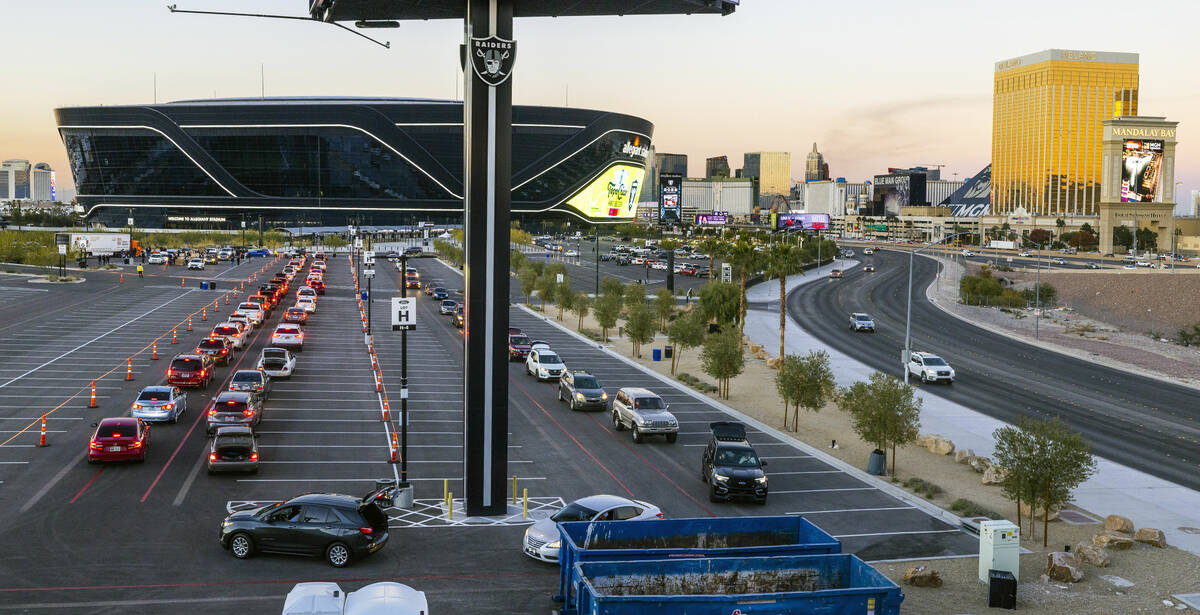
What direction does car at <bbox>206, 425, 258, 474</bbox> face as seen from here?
away from the camera

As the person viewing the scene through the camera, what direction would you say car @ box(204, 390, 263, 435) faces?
facing away from the viewer

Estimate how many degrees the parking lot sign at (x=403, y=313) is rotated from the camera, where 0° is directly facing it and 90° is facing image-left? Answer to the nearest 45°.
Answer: approximately 0°

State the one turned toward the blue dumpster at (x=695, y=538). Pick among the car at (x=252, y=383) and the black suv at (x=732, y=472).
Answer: the black suv

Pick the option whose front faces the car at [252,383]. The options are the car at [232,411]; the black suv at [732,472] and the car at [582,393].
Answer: the car at [232,411]

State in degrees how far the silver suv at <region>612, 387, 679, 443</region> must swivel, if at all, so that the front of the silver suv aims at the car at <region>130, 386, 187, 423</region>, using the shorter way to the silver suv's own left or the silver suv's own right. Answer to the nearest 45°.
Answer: approximately 135° to the silver suv's own right

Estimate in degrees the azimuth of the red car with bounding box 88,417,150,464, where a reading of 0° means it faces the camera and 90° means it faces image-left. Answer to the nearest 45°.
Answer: approximately 180°

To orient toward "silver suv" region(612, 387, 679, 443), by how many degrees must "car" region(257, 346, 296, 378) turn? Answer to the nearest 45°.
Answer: approximately 135° to its right

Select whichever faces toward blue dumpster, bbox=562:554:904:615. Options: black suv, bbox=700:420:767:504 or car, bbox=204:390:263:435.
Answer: the black suv

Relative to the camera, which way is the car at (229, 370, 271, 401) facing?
away from the camera

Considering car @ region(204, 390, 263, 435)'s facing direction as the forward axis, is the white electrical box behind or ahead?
behind

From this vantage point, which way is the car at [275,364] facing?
away from the camera

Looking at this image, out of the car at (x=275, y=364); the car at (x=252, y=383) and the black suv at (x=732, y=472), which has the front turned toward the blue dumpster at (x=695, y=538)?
the black suv
